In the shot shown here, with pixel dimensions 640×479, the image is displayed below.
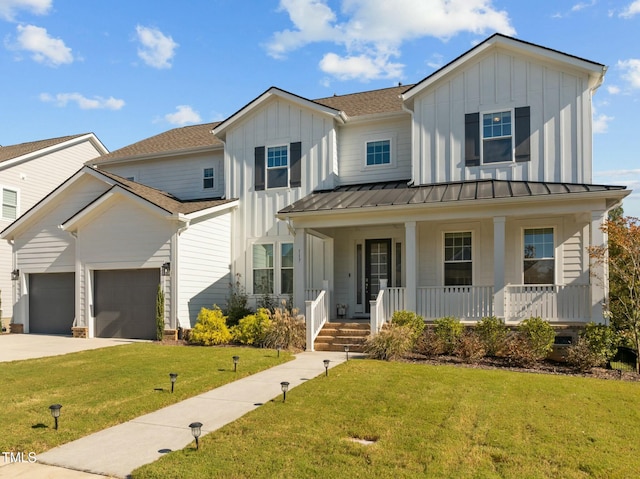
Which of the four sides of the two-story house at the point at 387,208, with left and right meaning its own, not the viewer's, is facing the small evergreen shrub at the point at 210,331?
right

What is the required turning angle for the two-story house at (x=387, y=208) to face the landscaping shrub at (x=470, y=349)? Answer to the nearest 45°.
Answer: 0° — it already faces it

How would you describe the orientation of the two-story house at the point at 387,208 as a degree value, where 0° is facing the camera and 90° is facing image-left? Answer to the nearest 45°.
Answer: approximately 0°

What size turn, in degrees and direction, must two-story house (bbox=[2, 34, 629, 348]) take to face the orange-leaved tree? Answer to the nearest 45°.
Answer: approximately 45° to its left
